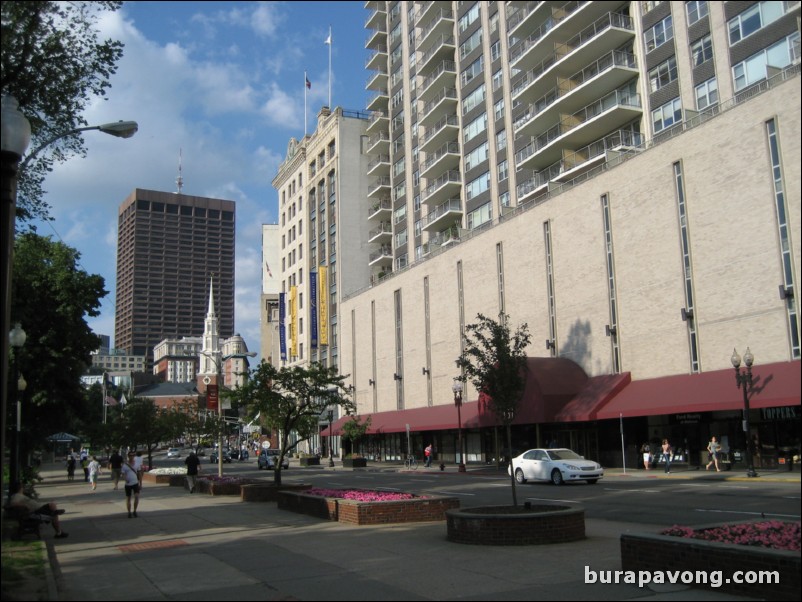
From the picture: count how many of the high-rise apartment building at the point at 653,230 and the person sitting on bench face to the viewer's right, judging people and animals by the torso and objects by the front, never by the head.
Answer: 1

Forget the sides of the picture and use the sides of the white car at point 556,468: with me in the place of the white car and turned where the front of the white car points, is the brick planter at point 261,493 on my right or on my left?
on my right

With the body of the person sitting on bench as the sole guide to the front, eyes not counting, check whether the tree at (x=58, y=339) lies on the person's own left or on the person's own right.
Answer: on the person's own left

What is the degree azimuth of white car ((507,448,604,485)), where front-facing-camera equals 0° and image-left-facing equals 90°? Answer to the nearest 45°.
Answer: approximately 315°

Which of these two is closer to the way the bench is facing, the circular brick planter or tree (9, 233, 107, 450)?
the circular brick planter

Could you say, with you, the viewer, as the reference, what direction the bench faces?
facing to the right of the viewer

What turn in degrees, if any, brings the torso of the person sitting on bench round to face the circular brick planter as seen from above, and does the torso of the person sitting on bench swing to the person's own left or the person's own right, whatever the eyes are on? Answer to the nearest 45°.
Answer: approximately 45° to the person's own right

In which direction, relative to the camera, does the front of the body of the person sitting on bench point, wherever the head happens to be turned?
to the viewer's right

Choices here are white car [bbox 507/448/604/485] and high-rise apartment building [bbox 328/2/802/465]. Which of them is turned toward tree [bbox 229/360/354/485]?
the high-rise apartment building
